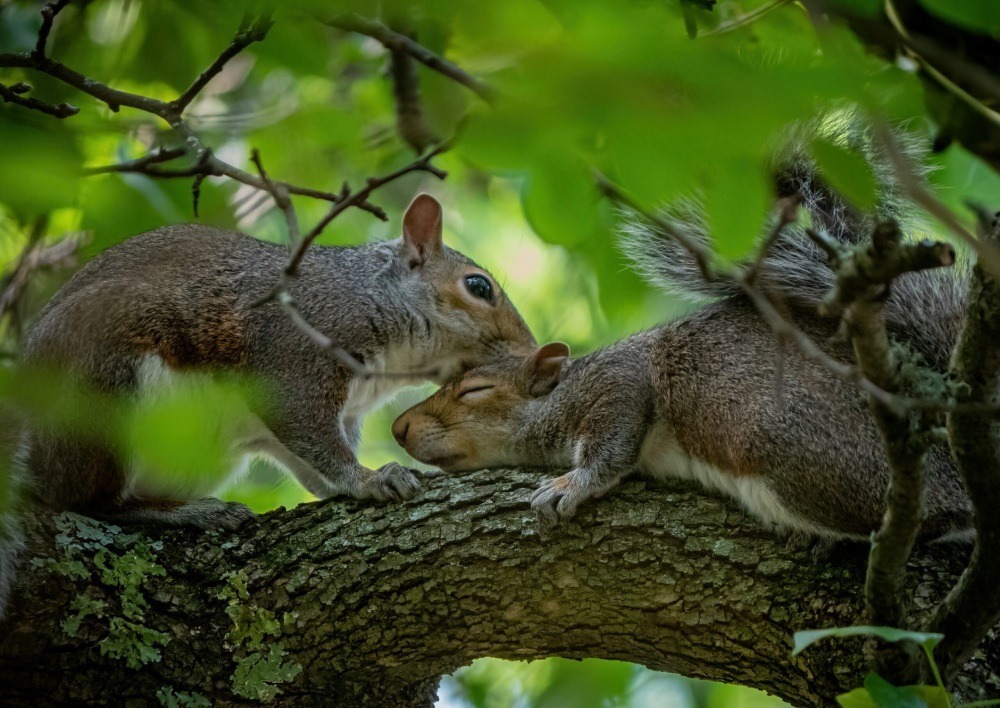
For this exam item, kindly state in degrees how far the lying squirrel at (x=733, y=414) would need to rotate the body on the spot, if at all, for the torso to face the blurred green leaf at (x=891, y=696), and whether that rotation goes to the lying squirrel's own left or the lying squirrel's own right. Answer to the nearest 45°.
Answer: approximately 90° to the lying squirrel's own left

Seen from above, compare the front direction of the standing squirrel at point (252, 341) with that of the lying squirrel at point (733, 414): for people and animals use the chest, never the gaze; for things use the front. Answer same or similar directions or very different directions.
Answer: very different directions

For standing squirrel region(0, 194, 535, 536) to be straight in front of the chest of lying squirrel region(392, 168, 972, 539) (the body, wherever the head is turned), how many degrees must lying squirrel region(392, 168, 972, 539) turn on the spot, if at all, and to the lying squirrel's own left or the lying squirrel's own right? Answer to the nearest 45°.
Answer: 0° — it already faces it

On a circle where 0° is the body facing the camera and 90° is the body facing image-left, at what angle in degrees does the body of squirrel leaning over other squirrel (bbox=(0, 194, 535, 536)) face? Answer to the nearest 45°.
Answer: approximately 270°

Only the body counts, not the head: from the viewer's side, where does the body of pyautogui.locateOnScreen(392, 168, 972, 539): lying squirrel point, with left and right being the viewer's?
facing to the left of the viewer

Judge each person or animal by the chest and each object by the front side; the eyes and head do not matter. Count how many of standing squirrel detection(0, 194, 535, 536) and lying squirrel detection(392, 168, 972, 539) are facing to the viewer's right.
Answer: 1
